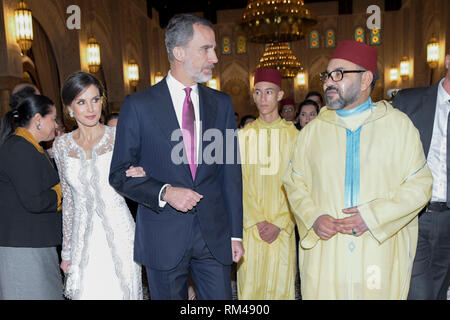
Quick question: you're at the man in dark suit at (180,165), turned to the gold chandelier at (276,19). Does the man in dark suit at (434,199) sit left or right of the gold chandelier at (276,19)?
right

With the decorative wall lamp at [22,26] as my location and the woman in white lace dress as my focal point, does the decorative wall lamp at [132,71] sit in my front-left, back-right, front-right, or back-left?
back-left

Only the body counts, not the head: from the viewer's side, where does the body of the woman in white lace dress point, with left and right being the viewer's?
facing the viewer

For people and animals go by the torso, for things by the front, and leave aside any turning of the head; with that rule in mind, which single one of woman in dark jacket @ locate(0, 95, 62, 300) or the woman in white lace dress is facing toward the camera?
the woman in white lace dress

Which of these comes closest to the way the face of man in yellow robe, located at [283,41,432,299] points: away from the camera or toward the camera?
toward the camera

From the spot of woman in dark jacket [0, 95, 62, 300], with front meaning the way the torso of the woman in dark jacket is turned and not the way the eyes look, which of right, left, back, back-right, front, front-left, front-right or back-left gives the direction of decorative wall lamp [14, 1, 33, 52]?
left

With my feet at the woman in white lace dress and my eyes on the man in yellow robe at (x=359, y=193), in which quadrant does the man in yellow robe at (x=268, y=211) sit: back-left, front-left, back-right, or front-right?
front-left

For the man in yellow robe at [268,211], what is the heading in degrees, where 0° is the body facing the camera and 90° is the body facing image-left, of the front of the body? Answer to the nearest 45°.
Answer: approximately 0°

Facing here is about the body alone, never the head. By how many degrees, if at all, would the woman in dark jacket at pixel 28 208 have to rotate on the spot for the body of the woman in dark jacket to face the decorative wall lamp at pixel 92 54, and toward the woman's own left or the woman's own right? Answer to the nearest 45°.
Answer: approximately 90° to the woman's own left

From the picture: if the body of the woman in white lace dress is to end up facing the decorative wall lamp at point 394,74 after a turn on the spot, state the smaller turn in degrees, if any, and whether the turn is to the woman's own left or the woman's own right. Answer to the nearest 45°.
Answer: approximately 135° to the woman's own left

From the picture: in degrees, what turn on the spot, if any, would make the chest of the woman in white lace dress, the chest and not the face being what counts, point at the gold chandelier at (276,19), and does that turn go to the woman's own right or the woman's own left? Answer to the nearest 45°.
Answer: approximately 135° to the woman's own left

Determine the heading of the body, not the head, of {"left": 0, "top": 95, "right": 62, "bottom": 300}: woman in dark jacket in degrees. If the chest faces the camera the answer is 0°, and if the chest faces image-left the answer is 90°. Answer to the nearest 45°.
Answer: approximately 270°

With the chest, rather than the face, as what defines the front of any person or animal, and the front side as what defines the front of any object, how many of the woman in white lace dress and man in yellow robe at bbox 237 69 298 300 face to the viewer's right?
0

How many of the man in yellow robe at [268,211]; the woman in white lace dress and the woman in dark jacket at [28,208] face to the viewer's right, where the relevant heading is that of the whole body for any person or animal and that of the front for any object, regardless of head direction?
1
